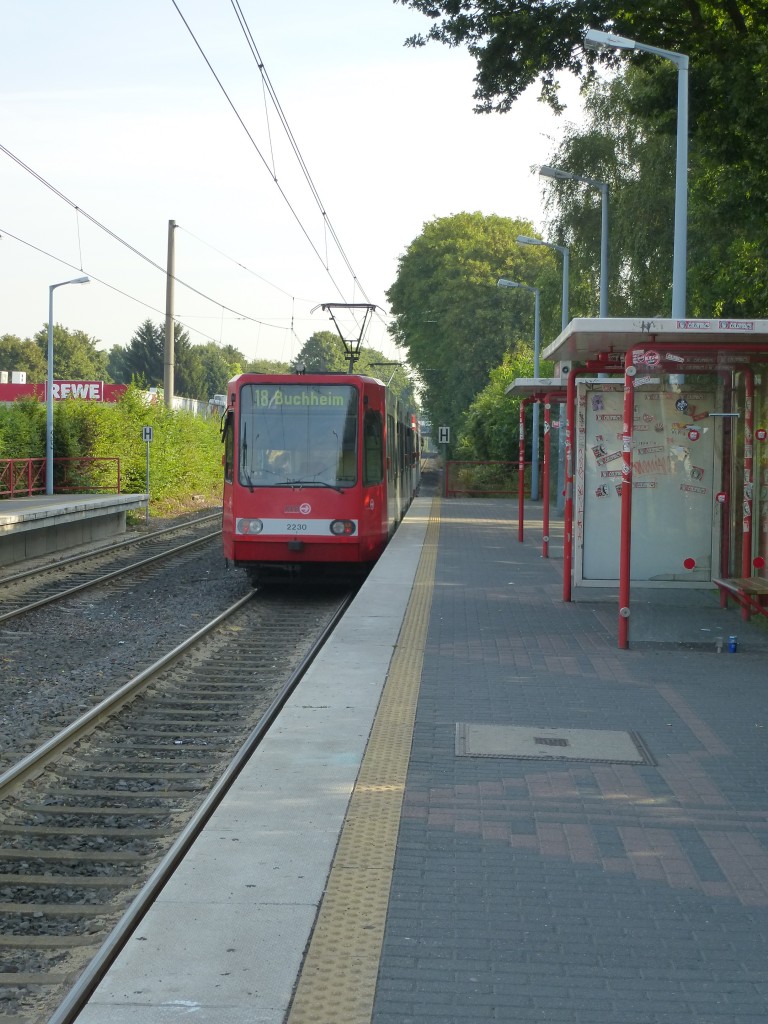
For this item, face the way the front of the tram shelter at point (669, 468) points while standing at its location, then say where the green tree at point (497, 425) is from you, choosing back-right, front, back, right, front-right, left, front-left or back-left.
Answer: right

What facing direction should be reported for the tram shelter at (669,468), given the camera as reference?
facing to the left of the viewer

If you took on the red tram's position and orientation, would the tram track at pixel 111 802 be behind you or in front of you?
in front

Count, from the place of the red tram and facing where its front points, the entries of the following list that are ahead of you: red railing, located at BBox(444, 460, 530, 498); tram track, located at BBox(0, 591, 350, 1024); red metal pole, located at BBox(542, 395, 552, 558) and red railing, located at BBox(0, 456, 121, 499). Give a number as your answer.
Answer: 1

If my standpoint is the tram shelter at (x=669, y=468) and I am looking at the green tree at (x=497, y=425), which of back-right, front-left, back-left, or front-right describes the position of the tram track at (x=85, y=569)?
front-left

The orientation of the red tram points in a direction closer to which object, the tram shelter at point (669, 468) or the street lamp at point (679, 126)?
the tram shelter

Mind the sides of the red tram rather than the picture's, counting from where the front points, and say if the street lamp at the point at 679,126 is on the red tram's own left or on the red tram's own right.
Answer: on the red tram's own left

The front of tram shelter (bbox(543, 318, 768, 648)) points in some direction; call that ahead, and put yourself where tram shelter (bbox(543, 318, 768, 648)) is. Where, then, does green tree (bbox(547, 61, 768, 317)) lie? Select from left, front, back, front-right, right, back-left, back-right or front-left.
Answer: right

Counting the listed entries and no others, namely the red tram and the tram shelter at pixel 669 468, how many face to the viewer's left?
1

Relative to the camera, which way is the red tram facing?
toward the camera

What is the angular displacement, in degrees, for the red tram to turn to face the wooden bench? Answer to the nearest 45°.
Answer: approximately 45° to its left

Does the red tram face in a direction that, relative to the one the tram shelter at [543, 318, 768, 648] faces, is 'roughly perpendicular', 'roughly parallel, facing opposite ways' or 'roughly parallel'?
roughly perpendicular
